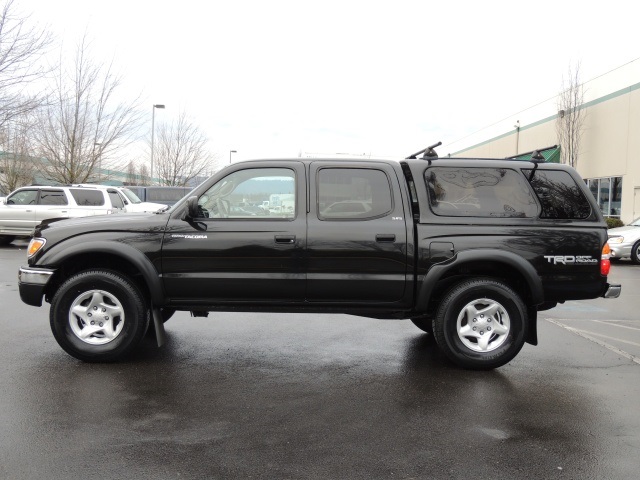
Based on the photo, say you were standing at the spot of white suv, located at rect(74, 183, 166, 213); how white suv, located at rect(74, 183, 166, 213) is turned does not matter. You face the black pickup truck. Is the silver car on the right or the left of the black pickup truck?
left

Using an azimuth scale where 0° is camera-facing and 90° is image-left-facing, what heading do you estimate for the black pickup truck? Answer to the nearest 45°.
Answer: approximately 90°

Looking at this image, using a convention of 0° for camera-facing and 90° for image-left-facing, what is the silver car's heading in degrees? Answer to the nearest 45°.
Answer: approximately 45°

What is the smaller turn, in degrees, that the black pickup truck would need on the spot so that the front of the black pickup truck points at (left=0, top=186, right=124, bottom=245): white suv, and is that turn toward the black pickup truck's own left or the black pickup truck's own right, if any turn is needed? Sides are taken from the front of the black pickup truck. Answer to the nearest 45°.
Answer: approximately 45° to the black pickup truck's own right

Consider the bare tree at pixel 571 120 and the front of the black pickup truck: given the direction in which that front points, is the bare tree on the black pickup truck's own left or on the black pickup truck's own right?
on the black pickup truck's own right

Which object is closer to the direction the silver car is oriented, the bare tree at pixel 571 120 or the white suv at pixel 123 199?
the white suv

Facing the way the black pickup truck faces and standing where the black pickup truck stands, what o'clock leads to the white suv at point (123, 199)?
The white suv is roughly at 2 o'clock from the black pickup truck.

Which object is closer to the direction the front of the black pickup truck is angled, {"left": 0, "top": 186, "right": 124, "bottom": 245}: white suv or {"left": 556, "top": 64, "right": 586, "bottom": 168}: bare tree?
the white suv
